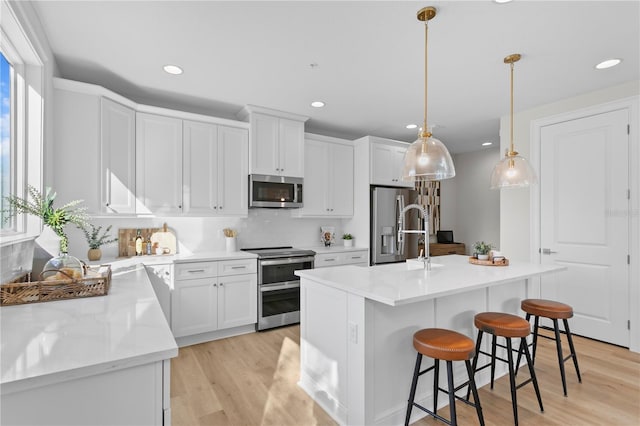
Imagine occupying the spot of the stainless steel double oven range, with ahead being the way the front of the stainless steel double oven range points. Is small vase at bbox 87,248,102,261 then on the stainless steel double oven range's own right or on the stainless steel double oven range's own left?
on the stainless steel double oven range's own right

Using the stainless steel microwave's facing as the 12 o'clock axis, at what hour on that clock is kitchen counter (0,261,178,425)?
The kitchen counter is roughly at 2 o'clock from the stainless steel microwave.

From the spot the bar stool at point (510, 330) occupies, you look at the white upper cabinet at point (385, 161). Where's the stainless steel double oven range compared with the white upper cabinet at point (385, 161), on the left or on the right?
left

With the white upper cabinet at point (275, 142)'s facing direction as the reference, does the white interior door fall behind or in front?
in front

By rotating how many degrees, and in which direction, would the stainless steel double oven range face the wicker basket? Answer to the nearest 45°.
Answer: approximately 90° to its right

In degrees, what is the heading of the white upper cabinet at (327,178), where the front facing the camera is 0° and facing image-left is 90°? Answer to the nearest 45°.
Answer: approximately 315°

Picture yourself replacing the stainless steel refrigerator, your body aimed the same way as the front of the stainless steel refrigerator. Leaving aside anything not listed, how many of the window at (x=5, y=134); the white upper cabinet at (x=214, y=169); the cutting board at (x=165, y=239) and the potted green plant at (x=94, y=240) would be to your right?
4

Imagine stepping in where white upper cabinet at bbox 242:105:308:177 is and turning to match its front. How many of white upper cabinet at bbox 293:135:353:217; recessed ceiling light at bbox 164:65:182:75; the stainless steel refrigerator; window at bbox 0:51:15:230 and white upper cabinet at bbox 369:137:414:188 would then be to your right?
2

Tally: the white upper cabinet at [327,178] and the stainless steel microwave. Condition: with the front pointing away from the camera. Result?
0

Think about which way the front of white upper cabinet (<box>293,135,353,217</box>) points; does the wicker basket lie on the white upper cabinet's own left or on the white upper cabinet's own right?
on the white upper cabinet's own right
